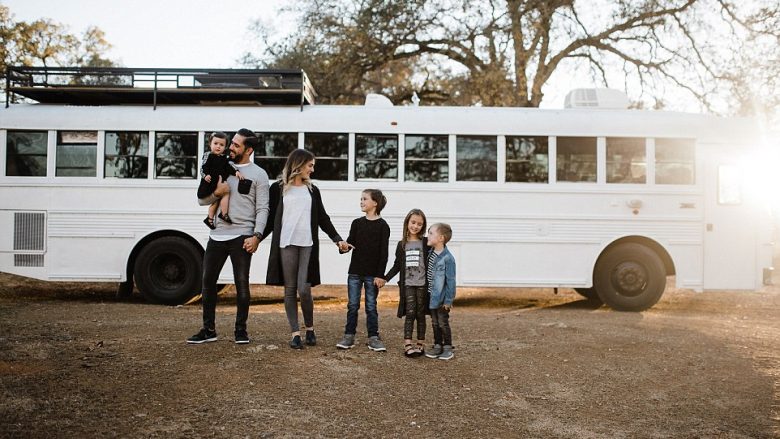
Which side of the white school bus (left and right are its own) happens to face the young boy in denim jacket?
right

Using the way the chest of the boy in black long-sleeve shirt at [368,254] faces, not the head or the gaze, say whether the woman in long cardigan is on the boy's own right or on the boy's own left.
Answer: on the boy's own right

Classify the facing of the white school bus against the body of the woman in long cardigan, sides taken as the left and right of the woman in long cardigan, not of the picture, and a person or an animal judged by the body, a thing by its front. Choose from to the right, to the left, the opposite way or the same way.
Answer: to the left

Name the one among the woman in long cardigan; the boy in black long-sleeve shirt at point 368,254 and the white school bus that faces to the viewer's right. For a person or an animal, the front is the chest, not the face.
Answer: the white school bus

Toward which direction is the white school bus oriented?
to the viewer's right

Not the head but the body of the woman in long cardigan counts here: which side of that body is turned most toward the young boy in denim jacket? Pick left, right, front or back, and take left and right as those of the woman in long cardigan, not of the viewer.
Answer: left

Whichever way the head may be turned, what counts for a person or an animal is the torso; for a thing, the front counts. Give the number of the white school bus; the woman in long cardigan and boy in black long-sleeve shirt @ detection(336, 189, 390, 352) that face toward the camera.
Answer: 2

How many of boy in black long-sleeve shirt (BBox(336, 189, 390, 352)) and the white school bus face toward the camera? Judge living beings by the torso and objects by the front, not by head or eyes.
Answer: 1

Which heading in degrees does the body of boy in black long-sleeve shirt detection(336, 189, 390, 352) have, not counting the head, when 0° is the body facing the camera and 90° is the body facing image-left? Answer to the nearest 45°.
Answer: approximately 0°

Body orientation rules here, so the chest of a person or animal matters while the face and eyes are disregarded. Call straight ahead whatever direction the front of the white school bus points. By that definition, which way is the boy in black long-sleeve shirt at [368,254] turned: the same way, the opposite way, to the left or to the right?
to the right

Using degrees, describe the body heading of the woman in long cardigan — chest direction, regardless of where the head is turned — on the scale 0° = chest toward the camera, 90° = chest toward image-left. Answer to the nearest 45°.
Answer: approximately 0°
